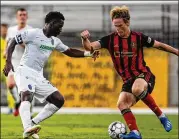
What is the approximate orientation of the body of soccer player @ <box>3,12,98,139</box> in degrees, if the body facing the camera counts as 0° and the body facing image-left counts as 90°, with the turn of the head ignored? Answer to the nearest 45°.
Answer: approximately 315°

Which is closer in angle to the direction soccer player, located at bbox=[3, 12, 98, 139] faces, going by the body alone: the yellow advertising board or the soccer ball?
the soccer ball

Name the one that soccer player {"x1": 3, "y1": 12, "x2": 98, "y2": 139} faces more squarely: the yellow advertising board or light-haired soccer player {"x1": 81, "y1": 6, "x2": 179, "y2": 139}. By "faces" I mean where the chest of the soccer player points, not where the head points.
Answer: the light-haired soccer player

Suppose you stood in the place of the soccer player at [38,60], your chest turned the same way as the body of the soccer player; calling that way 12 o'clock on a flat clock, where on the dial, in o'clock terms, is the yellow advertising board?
The yellow advertising board is roughly at 8 o'clock from the soccer player.

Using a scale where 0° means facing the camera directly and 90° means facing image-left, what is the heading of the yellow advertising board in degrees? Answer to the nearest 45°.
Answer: approximately 0°

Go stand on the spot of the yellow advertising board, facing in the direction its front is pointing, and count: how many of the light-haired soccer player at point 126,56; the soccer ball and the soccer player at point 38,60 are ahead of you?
3

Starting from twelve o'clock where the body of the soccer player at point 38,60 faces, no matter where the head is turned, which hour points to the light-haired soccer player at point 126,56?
The light-haired soccer player is roughly at 11 o'clock from the soccer player.

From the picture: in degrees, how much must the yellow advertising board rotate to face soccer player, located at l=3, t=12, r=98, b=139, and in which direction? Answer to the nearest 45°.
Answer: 0° — it already faces them
